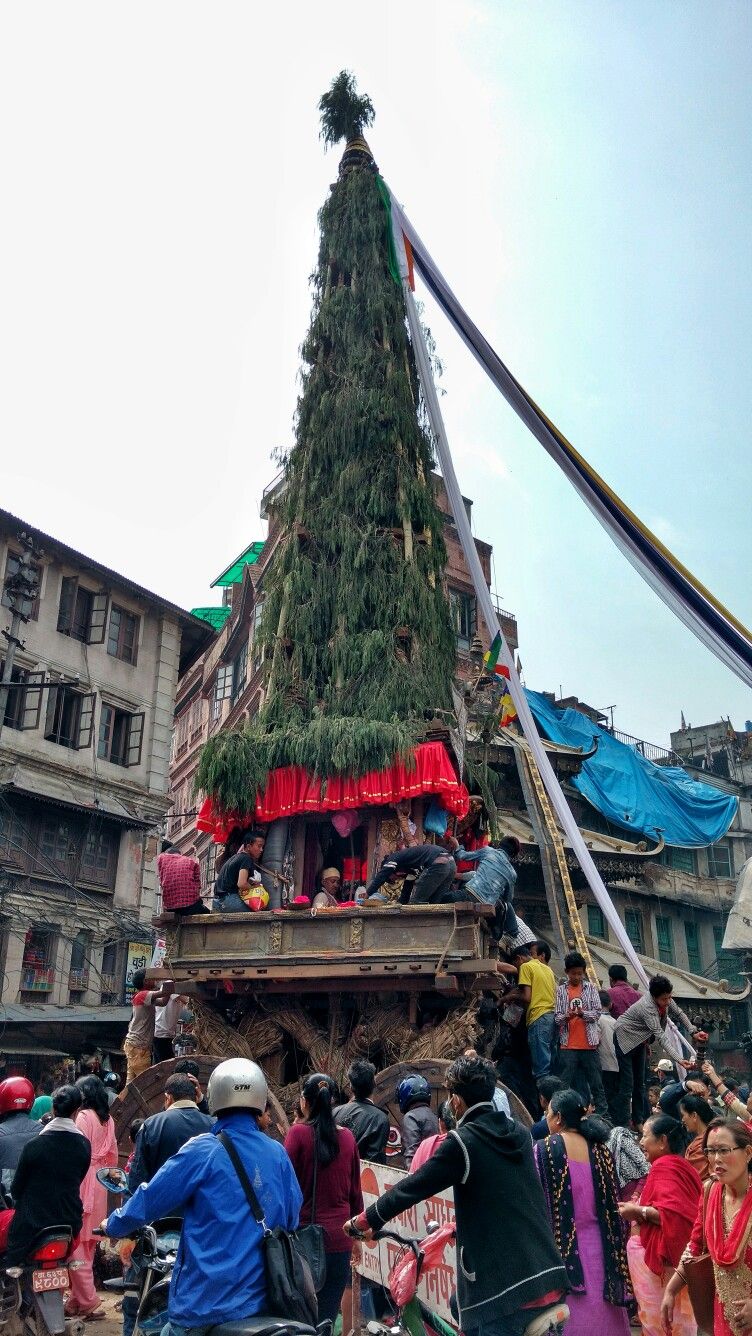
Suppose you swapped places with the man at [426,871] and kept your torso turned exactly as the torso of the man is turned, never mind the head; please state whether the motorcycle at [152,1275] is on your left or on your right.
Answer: on your left

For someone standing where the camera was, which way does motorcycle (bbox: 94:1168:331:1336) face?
facing away from the viewer and to the left of the viewer

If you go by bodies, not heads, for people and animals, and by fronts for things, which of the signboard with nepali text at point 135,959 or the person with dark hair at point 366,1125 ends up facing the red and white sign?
the signboard with nepali text

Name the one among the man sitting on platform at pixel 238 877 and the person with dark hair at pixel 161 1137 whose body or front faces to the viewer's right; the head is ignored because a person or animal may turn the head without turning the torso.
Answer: the man sitting on platform

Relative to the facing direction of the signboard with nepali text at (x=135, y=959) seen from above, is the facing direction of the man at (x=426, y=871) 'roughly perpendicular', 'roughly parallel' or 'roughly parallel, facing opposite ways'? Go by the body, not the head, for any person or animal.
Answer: roughly perpendicular

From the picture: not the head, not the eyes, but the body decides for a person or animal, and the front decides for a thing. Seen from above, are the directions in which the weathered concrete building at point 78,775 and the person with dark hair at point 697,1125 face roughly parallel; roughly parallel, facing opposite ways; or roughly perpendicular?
roughly parallel, facing opposite ways

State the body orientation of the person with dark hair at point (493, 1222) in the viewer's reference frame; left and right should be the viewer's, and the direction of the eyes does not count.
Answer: facing away from the viewer and to the left of the viewer

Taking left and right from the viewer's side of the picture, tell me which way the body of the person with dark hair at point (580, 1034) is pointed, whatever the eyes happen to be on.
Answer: facing the viewer

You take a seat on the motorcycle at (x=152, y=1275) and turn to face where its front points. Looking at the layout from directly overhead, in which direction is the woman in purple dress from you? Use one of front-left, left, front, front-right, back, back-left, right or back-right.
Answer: back-right

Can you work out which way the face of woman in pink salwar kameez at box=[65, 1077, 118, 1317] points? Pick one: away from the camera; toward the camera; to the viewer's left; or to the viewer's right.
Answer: away from the camera

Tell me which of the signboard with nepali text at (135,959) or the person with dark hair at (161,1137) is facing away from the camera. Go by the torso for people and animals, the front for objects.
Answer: the person with dark hair

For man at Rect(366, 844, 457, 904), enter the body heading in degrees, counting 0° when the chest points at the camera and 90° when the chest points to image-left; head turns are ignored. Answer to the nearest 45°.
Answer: approximately 90°

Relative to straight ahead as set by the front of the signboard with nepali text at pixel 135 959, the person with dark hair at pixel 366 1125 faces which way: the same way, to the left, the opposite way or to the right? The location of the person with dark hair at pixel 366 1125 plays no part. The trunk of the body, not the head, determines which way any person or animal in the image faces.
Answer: the opposite way

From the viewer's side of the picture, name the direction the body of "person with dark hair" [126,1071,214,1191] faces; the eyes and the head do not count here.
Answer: away from the camera

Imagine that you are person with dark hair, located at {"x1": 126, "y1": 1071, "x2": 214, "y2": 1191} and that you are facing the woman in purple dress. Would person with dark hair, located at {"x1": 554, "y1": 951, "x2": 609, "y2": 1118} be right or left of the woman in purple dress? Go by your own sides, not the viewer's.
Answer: left

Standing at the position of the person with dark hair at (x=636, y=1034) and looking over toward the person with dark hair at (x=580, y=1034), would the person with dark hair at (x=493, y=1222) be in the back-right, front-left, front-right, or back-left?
front-left

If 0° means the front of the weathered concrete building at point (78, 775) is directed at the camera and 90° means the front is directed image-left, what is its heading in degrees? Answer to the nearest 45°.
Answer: approximately 315°

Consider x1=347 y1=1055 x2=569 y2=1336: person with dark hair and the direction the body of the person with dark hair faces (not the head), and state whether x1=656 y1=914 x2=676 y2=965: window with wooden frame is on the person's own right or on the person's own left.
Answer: on the person's own right
